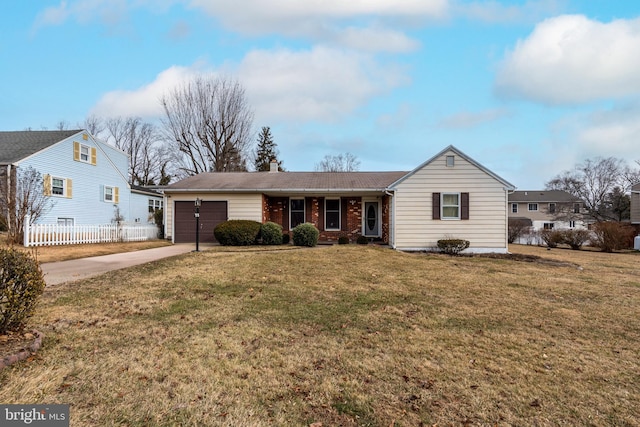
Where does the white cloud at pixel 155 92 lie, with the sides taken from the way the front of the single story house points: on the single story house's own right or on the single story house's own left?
on the single story house's own right

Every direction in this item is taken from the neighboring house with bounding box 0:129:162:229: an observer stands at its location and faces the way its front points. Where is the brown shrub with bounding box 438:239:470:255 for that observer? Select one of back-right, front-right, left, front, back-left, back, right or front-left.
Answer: left

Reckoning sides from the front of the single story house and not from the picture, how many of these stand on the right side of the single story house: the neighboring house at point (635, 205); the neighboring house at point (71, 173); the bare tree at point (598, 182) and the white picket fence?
2

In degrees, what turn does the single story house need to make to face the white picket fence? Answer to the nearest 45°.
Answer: approximately 90° to its right

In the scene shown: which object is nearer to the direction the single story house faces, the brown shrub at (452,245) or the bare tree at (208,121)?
the brown shrub

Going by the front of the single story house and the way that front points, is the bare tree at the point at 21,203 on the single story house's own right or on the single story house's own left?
on the single story house's own right

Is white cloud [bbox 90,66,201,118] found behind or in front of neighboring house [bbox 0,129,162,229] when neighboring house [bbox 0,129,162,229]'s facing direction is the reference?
behind

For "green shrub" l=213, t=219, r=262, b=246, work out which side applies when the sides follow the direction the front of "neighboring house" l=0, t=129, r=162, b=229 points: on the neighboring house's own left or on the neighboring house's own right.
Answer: on the neighboring house's own left

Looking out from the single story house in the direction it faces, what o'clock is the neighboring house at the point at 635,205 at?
The neighboring house is roughly at 8 o'clock from the single story house.

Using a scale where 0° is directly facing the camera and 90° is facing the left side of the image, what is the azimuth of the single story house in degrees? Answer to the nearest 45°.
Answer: approximately 0°

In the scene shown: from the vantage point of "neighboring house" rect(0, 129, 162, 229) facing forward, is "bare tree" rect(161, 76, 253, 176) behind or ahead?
behind

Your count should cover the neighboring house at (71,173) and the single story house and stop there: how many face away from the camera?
0

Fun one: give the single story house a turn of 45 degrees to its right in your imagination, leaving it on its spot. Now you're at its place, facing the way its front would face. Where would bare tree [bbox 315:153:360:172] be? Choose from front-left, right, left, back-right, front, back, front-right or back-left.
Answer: back-right

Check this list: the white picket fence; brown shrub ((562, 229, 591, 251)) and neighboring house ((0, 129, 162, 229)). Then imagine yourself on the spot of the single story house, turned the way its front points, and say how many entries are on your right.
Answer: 2
